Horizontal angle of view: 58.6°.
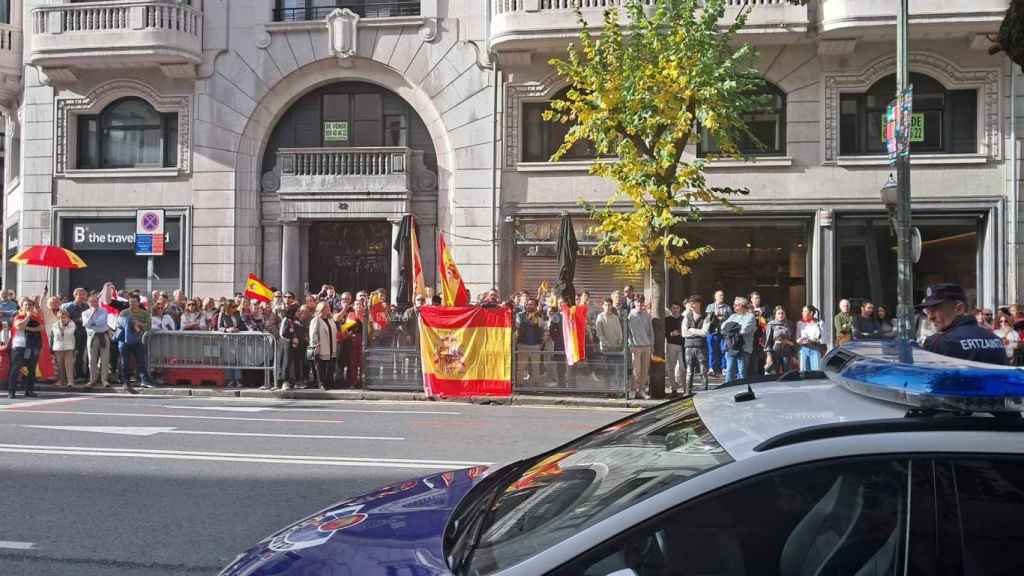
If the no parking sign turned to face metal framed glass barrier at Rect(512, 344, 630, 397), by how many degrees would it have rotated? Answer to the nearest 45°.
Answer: approximately 45° to its left

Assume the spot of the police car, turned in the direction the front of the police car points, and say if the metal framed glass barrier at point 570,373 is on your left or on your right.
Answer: on your right

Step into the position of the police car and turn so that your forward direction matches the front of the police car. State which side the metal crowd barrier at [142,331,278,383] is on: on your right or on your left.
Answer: on your right

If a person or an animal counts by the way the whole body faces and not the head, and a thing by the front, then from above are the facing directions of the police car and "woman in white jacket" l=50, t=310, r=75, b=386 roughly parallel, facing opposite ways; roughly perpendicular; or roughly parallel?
roughly perpendicular

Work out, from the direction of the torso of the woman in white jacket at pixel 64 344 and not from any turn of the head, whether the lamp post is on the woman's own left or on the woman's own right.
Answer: on the woman's own left

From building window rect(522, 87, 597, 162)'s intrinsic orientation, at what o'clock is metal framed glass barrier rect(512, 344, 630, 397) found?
The metal framed glass barrier is roughly at 12 o'clock from the building window.

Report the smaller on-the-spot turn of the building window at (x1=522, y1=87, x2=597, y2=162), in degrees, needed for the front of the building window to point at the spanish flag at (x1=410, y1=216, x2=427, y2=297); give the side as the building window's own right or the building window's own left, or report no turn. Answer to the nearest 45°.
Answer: approximately 45° to the building window's own right

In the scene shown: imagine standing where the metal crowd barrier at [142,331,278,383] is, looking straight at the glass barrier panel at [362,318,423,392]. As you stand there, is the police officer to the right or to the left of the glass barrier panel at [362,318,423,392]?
right

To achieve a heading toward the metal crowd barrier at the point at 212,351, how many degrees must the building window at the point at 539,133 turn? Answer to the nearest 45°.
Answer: approximately 45° to its right

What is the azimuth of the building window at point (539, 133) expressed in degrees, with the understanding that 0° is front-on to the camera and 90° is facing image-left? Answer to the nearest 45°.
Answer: approximately 0°

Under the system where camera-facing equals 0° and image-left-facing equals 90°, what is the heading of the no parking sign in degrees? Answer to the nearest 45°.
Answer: approximately 0°
